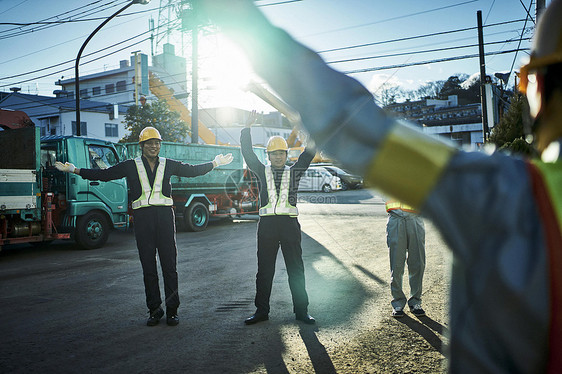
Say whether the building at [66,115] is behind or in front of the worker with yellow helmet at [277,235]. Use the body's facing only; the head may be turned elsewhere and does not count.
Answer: behind

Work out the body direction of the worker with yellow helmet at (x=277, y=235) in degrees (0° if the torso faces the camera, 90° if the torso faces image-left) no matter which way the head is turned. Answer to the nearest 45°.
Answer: approximately 0°

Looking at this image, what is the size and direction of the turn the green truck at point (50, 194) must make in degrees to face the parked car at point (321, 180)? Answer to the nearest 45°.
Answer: approximately 45° to its left

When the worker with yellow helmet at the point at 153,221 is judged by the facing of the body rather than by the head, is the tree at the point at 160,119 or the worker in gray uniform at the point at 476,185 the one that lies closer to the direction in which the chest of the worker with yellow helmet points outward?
the worker in gray uniform

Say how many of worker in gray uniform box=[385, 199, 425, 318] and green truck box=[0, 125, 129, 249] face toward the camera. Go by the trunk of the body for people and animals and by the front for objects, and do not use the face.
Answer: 1
